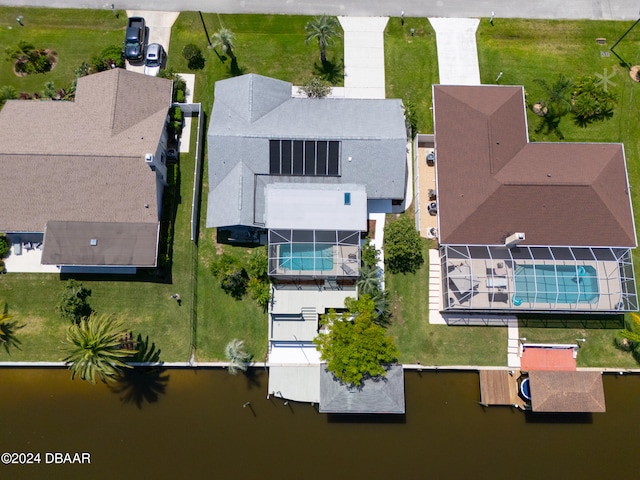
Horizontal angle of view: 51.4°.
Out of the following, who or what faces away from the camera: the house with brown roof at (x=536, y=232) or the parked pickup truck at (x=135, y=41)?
the house with brown roof

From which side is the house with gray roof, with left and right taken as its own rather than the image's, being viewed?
back

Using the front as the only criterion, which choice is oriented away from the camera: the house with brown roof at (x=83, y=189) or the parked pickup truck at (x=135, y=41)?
the house with brown roof

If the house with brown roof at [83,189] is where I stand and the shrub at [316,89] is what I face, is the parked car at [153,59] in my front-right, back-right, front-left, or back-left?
front-left

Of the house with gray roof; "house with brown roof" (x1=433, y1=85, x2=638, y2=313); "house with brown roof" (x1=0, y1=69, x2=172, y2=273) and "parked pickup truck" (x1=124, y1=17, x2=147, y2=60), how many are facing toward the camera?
1

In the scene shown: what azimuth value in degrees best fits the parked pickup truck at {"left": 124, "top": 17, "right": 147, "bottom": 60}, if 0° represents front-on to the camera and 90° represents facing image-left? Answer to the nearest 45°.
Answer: approximately 0°

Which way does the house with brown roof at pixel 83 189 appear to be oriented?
away from the camera

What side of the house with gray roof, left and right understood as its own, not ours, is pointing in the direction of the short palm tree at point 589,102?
right

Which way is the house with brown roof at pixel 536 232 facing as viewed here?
away from the camera

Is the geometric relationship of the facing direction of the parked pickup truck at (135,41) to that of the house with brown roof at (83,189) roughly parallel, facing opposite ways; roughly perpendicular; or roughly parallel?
roughly parallel, facing opposite ways

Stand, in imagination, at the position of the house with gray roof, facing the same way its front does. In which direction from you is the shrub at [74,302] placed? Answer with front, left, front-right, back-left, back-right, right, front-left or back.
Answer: left
